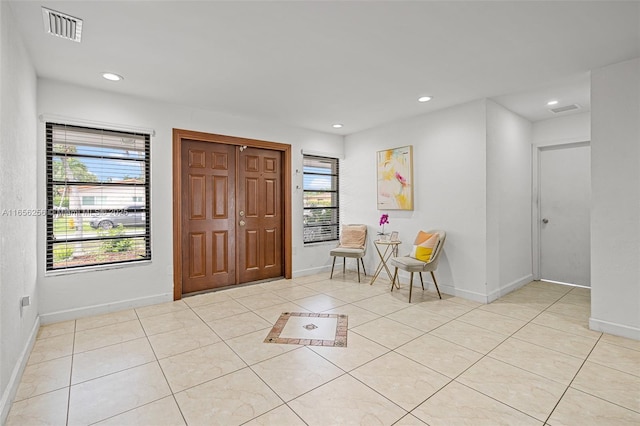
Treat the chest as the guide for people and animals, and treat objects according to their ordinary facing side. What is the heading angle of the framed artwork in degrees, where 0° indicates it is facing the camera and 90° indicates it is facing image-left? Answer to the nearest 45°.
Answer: approximately 45°

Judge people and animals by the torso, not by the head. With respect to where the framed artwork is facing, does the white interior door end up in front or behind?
behind
